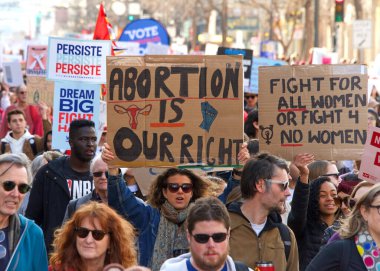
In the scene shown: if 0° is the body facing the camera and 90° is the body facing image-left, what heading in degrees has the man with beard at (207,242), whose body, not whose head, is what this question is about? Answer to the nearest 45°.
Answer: approximately 0°

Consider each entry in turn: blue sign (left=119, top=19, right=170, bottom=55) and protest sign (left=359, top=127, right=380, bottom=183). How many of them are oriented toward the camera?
2

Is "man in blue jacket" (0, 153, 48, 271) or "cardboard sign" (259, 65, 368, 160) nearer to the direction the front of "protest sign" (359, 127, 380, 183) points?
the man in blue jacket
